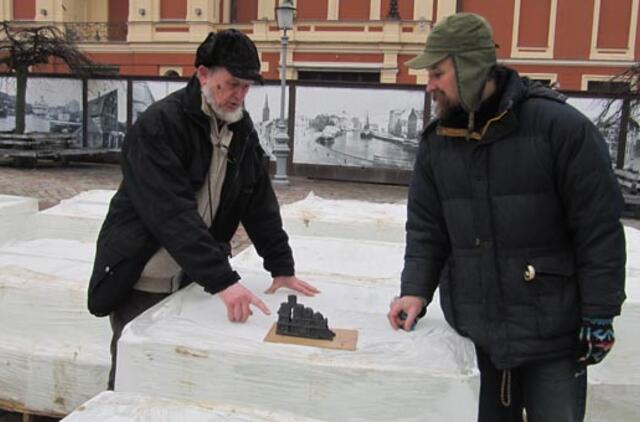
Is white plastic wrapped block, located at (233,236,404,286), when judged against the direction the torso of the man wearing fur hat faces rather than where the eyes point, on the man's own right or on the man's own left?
on the man's own left

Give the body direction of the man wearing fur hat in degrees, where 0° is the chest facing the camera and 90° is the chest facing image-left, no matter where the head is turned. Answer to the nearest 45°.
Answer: approximately 315°

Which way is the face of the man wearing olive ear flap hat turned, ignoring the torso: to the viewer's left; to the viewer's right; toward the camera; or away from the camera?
to the viewer's left

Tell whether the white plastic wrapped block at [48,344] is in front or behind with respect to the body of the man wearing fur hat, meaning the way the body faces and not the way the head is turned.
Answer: behind

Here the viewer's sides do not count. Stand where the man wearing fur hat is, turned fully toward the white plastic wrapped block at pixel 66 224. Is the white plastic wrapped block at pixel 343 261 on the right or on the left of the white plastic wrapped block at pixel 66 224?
right

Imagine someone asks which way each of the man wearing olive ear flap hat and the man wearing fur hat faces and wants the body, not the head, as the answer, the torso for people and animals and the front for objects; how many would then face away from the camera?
0

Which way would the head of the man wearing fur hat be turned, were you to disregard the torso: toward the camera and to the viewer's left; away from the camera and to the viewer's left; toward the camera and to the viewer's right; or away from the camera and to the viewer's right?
toward the camera and to the viewer's right

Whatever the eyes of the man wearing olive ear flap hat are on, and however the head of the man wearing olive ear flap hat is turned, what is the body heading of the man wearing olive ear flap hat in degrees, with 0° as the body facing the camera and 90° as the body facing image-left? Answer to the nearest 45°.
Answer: approximately 45°

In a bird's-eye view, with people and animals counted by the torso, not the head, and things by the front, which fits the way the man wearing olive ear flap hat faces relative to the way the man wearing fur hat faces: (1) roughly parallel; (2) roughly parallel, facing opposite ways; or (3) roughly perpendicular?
roughly perpendicular
